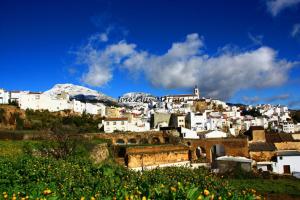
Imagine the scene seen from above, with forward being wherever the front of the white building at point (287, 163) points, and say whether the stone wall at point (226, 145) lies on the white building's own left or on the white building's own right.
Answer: on the white building's own right

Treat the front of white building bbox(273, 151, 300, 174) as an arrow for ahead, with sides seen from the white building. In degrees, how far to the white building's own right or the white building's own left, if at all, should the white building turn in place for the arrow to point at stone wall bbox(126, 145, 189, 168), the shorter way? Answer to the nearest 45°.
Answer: approximately 45° to the white building's own right

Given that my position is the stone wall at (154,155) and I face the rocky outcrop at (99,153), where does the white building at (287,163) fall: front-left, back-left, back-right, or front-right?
back-left

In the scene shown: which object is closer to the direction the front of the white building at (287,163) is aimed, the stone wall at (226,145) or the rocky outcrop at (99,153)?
the rocky outcrop

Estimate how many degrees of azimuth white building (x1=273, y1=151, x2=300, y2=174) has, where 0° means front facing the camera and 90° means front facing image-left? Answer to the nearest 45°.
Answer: approximately 0°

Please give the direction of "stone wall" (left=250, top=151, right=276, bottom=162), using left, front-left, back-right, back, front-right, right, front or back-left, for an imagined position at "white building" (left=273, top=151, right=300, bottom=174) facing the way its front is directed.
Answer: back-right
